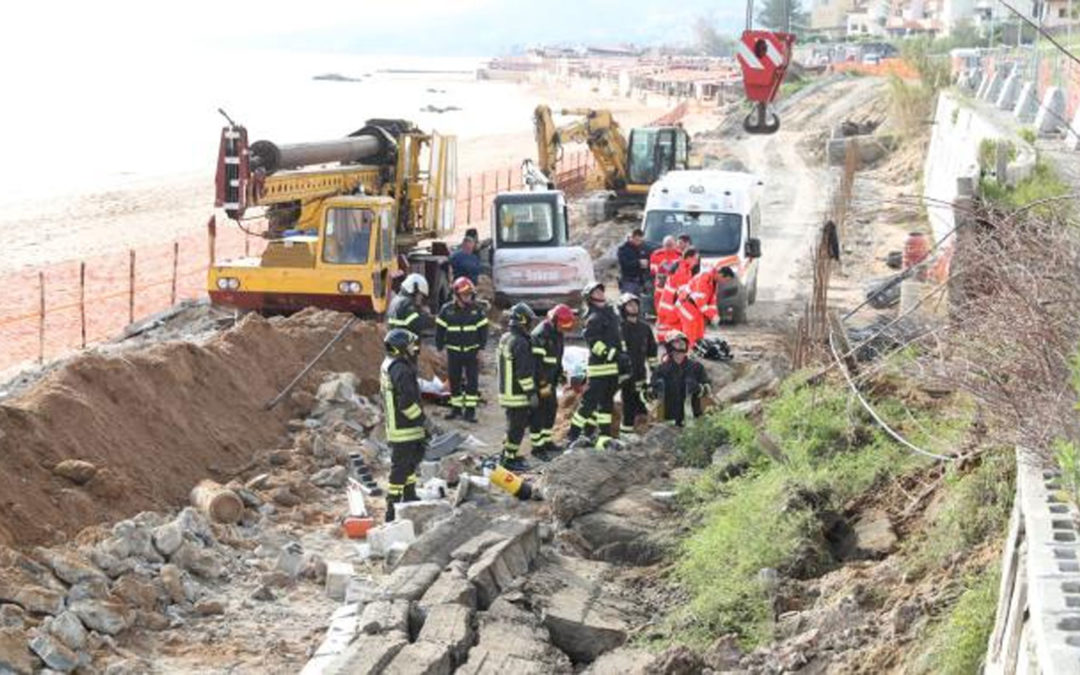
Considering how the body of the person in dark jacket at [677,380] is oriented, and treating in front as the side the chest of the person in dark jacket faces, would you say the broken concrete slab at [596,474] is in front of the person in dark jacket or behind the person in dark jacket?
in front

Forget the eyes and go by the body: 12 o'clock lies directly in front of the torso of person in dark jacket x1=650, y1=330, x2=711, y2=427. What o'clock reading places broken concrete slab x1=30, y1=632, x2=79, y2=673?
The broken concrete slab is roughly at 1 o'clock from the person in dark jacket.

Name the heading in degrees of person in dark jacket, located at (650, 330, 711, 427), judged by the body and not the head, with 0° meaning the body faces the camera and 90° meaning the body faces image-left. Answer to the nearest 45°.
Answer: approximately 0°

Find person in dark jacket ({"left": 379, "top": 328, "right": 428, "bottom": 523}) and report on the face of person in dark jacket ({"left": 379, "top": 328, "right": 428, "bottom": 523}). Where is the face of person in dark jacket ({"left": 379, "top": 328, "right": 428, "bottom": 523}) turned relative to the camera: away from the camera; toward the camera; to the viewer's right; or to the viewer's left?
to the viewer's right

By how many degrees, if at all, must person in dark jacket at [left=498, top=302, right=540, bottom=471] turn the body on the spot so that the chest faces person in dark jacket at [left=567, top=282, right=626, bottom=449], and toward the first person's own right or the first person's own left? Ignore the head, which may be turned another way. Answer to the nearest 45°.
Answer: approximately 45° to the first person's own left

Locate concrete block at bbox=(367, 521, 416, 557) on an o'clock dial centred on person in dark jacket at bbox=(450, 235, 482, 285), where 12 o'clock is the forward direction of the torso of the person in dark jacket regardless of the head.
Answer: The concrete block is roughly at 12 o'clock from the person in dark jacket.

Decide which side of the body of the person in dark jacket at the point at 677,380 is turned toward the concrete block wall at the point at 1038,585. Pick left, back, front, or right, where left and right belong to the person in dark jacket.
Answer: front
